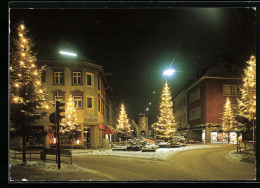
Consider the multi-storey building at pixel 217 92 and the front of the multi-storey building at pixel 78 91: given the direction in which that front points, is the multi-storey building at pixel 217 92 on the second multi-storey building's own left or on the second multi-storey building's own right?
on the second multi-storey building's own left

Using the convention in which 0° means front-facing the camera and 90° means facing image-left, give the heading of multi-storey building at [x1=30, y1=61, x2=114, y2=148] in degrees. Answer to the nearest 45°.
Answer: approximately 315°
